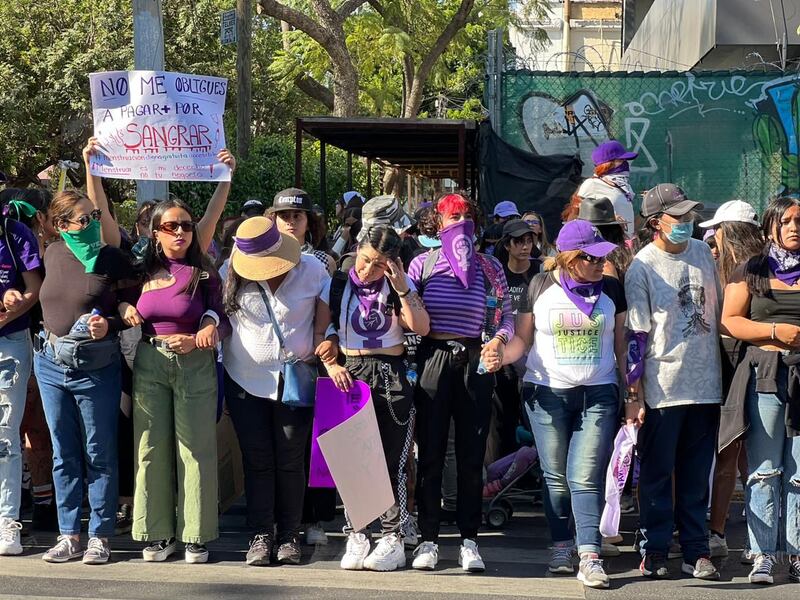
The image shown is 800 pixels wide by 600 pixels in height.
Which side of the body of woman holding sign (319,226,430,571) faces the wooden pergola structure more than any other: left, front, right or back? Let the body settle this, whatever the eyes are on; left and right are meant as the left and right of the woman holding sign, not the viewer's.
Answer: back

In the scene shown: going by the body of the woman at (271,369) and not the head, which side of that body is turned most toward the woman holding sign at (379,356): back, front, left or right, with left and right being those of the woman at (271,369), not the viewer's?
left

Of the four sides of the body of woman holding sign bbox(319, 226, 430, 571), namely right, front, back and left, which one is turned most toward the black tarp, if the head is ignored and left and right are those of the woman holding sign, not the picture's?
back

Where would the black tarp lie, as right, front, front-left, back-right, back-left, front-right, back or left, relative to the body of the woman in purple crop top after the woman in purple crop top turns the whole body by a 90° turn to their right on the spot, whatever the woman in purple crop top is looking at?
back-right

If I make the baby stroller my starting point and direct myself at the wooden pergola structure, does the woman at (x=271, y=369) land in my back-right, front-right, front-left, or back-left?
back-left

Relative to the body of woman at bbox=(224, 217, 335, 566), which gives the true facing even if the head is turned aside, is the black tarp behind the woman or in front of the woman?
behind
